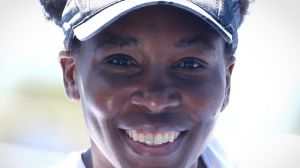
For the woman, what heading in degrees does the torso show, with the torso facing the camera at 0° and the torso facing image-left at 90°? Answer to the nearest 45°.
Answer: approximately 0°
